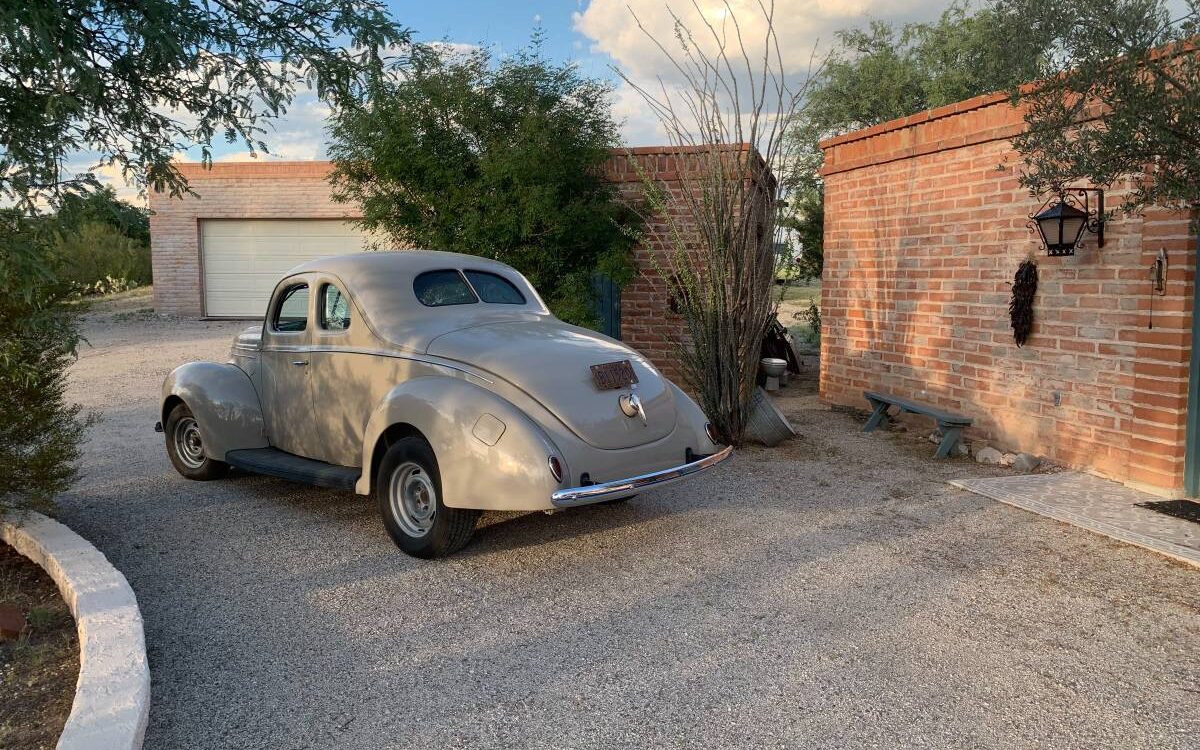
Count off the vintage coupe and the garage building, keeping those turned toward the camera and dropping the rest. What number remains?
1

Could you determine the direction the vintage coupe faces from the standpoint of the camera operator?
facing away from the viewer and to the left of the viewer

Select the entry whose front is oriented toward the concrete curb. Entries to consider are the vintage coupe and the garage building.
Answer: the garage building

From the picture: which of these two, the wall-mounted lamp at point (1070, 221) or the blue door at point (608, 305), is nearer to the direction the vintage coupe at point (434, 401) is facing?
the blue door

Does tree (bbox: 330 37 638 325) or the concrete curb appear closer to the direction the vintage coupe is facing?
the tree

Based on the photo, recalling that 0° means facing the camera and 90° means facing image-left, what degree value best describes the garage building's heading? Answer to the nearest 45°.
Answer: approximately 0°

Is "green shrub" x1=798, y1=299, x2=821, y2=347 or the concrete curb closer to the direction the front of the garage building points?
the concrete curb

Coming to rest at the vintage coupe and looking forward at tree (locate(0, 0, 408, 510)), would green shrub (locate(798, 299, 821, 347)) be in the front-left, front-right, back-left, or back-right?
back-right

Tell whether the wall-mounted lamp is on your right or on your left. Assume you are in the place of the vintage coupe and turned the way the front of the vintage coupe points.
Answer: on your right
